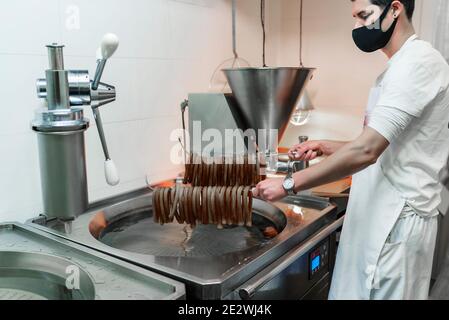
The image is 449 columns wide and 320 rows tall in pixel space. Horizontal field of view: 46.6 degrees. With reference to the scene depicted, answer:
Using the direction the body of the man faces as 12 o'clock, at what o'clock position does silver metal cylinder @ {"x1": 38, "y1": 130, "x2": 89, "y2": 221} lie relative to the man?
The silver metal cylinder is roughly at 11 o'clock from the man.

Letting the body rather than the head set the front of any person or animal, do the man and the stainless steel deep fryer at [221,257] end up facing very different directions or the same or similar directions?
very different directions

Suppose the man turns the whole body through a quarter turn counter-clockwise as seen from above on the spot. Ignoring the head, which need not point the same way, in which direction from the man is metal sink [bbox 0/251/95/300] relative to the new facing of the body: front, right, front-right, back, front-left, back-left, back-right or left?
front-right

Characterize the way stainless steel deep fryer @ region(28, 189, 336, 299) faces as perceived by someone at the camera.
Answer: facing the viewer and to the right of the viewer

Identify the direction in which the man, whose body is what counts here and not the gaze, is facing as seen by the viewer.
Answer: to the viewer's left

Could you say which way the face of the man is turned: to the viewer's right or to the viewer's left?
to the viewer's left

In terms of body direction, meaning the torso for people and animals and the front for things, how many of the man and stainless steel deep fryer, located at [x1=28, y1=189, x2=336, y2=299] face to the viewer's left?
1
